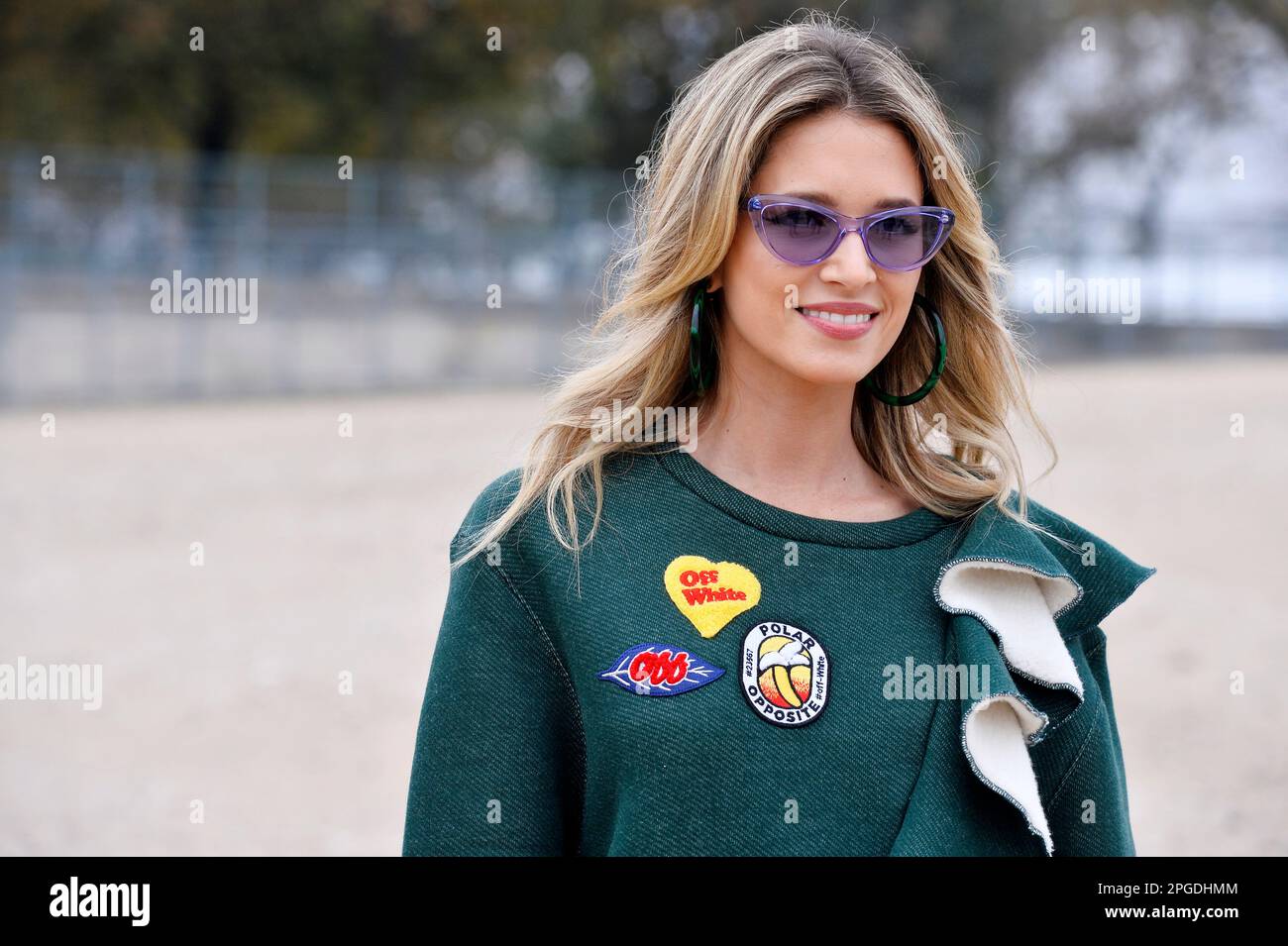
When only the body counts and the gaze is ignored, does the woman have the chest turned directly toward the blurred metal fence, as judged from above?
no

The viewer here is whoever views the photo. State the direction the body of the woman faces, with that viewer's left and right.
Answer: facing the viewer

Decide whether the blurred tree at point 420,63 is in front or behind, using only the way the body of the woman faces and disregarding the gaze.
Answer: behind
